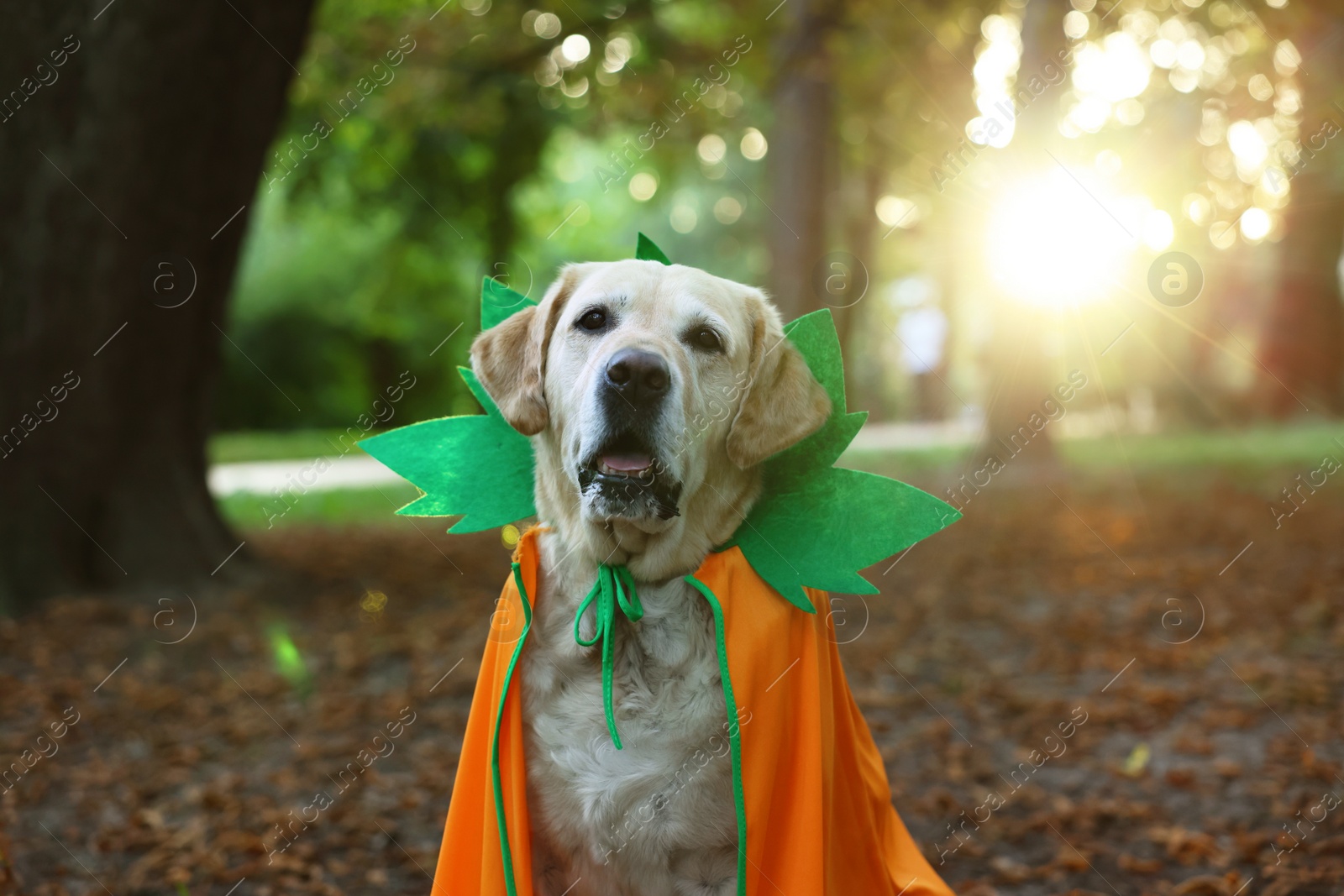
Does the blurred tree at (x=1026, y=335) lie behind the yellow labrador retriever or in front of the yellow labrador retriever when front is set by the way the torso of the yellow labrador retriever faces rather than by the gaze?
behind

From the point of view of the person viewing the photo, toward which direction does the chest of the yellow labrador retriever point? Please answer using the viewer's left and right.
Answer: facing the viewer

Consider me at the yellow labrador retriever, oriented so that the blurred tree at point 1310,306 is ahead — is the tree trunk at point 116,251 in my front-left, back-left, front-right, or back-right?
front-left

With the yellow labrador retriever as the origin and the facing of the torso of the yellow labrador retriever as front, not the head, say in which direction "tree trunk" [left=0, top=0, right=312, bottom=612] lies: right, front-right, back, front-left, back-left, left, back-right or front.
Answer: back

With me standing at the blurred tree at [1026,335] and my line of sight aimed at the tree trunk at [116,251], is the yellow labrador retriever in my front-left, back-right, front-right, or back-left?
front-left
